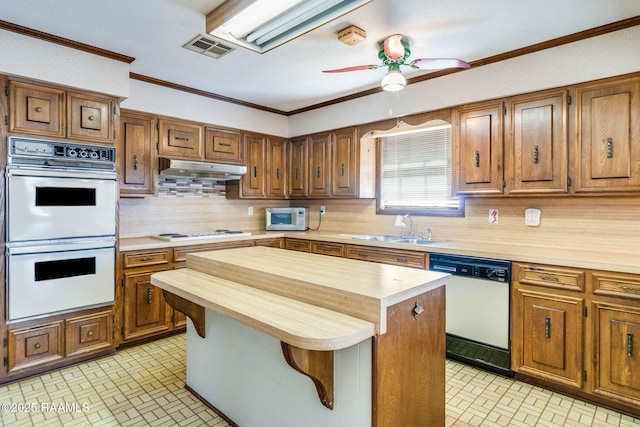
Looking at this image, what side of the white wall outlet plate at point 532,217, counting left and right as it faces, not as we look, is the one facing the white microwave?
right

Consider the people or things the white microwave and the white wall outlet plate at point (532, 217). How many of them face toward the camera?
2

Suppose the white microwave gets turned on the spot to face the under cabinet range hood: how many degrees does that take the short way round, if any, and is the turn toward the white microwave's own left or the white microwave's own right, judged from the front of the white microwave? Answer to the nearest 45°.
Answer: approximately 45° to the white microwave's own right

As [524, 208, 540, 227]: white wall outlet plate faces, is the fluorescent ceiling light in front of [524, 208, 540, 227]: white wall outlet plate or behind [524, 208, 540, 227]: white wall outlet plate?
in front

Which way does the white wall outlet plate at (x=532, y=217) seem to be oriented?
toward the camera

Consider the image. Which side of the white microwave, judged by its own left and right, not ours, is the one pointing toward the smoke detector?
front

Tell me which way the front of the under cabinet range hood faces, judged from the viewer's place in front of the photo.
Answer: facing the viewer and to the right of the viewer

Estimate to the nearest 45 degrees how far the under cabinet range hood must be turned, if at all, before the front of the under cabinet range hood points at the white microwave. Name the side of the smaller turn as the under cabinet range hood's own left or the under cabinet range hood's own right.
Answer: approximately 90° to the under cabinet range hood's own left

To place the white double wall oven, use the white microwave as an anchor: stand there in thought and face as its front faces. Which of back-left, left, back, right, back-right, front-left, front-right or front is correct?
front-right

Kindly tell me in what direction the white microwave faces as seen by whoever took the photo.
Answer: facing the viewer

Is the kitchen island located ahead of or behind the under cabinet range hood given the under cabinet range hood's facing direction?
ahead
